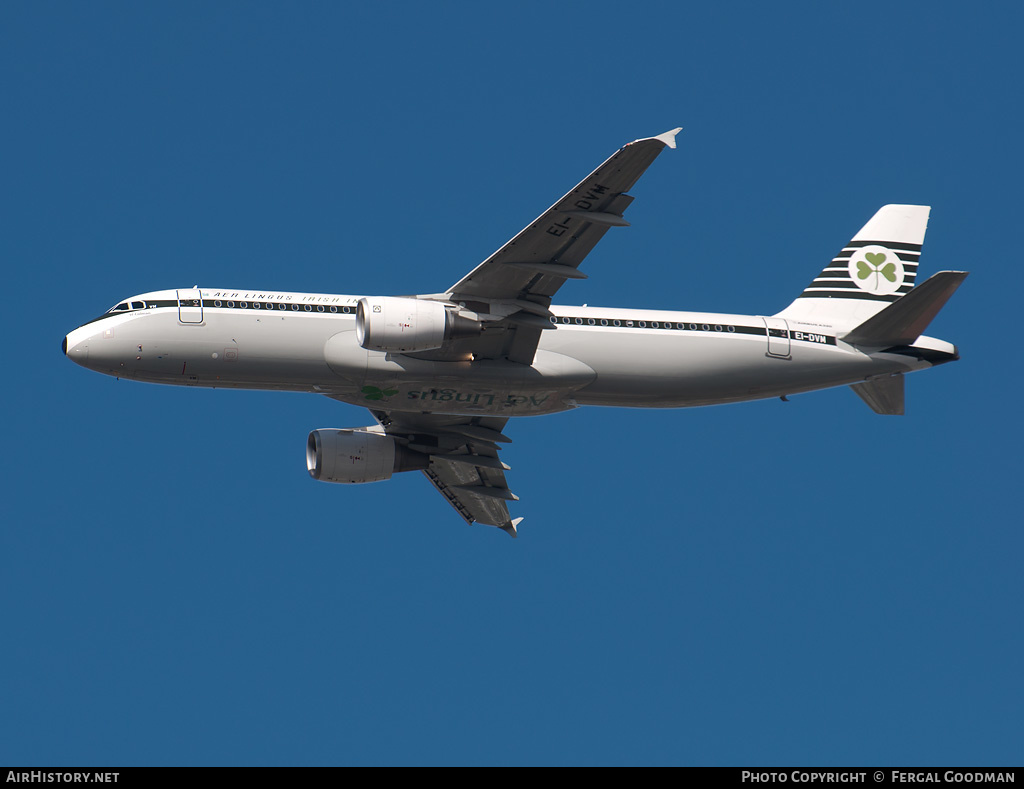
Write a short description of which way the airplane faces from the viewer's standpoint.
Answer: facing to the left of the viewer
